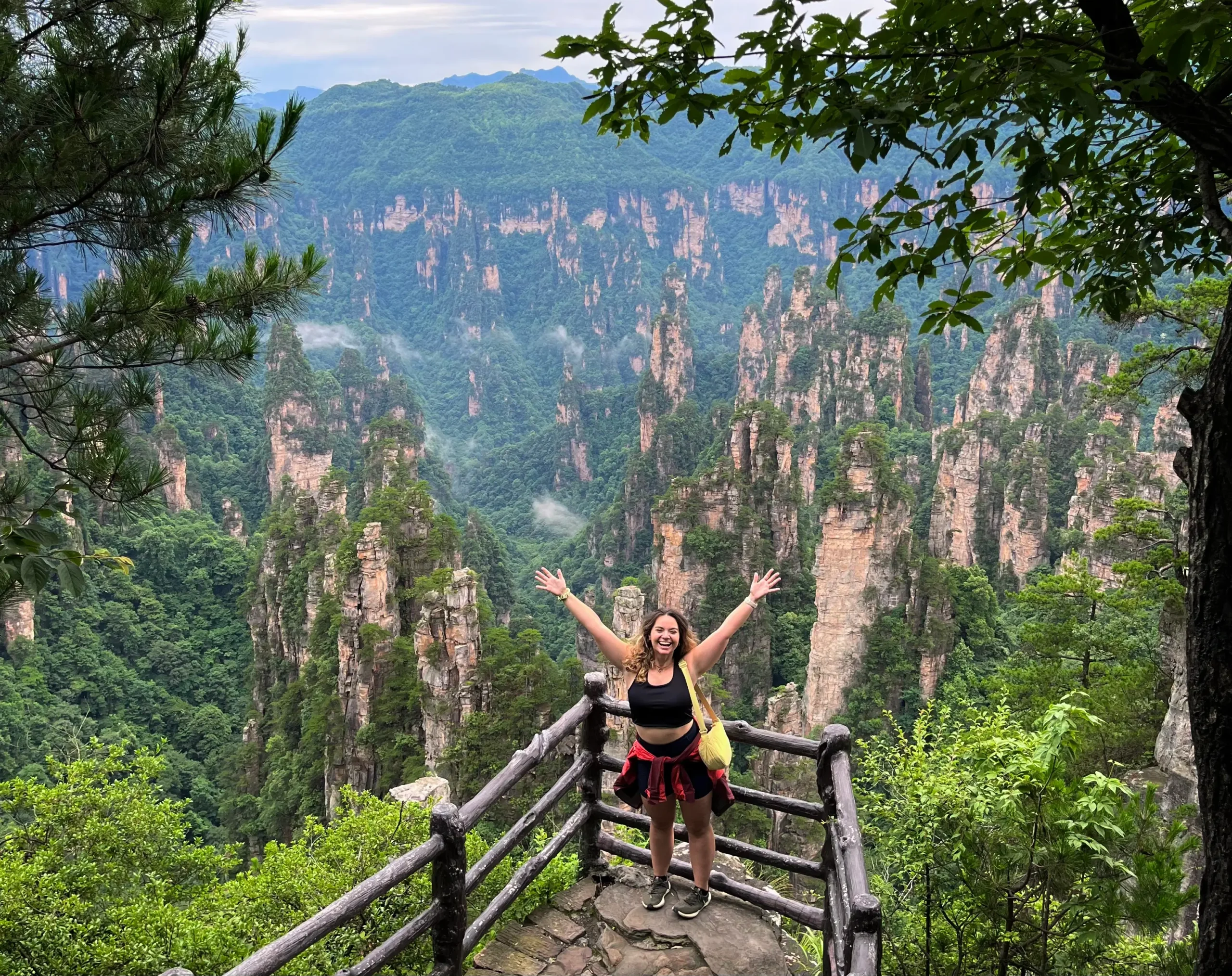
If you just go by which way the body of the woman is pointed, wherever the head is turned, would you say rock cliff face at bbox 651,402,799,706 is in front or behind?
behind

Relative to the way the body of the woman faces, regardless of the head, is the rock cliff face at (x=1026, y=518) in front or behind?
behind

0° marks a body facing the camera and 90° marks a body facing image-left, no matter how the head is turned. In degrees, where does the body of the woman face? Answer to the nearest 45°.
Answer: approximately 0°

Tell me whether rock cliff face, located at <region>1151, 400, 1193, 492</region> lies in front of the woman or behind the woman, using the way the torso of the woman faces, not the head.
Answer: behind

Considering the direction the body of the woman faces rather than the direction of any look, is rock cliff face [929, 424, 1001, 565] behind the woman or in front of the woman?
behind

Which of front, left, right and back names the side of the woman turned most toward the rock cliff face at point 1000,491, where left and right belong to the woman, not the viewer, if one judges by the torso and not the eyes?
back
